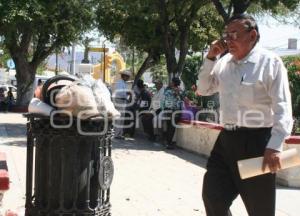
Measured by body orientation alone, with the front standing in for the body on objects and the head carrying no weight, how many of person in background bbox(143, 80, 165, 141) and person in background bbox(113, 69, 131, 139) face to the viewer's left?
1

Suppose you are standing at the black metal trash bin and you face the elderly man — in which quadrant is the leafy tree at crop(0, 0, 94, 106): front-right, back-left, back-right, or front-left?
back-left

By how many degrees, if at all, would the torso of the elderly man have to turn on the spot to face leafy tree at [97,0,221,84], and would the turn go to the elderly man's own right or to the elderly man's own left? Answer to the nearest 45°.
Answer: approximately 135° to the elderly man's own right
